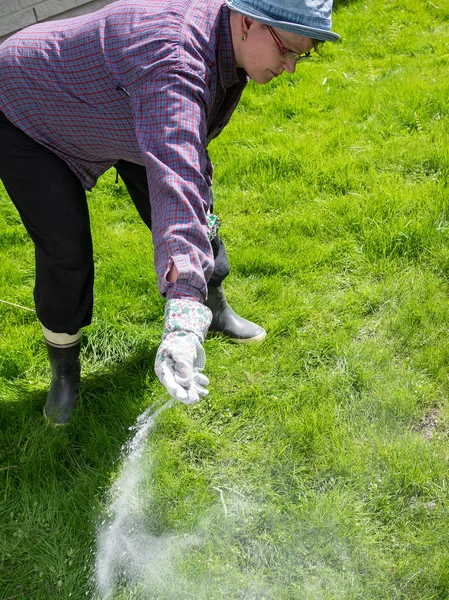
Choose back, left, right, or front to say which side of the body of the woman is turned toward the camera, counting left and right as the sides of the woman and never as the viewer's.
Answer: right

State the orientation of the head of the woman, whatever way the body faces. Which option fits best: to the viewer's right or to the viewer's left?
to the viewer's right
